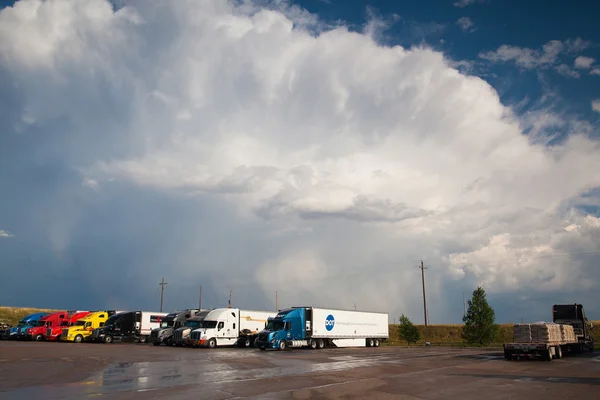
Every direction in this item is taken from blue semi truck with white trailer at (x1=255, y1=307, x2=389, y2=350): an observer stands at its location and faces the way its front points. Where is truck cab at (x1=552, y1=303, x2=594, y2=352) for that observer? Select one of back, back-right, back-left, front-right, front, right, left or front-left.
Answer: back-left

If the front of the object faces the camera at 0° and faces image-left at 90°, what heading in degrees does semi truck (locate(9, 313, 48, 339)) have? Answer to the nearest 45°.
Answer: approximately 45°

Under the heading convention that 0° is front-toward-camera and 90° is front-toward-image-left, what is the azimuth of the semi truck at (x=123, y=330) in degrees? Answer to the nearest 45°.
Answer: approximately 45°

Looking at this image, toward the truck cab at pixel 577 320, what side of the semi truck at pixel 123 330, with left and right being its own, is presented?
left

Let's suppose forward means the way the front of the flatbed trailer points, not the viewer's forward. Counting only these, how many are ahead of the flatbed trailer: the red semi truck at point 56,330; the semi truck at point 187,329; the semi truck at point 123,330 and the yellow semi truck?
0

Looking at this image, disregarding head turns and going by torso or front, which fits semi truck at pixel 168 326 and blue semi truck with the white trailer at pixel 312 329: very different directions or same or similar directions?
same or similar directions

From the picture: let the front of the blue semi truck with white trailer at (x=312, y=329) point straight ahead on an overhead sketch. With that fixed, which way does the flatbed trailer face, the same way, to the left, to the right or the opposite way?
the opposite way

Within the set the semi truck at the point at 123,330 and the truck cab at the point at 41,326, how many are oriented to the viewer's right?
0

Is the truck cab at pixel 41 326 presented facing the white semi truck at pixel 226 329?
no

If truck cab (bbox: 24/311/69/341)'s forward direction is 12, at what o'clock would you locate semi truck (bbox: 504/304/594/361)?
The semi truck is roughly at 9 o'clock from the truck cab.

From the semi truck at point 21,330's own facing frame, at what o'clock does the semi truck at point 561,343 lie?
the semi truck at point 561,343 is roughly at 9 o'clock from the semi truck at point 21,330.

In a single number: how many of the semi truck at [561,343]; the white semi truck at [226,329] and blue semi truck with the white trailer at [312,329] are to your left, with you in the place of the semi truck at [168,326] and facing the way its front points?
3

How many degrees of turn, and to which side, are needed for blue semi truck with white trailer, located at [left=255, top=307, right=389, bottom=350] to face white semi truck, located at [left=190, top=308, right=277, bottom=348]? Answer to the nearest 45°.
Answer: approximately 45° to its right

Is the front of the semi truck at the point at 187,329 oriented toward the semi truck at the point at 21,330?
no

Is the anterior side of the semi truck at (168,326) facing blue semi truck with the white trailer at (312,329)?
no

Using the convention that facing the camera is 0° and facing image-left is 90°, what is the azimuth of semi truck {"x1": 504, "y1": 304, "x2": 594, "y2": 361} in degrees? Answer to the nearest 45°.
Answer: approximately 225°

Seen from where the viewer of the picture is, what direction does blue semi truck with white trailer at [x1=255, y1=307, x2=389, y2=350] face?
facing the viewer and to the left of the viewer

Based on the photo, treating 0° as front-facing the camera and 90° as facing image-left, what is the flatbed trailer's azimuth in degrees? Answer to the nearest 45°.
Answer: approximately 225°

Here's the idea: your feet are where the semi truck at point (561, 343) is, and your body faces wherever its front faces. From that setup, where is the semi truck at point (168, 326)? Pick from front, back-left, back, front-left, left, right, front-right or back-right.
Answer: back-left

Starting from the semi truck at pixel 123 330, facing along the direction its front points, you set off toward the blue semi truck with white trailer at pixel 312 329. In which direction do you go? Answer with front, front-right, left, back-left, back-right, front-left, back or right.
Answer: left

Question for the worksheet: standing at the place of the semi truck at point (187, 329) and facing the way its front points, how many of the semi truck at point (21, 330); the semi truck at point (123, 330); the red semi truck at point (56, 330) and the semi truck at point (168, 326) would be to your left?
0

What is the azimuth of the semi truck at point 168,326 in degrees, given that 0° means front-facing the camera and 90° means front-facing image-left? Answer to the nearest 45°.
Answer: approximately 45°

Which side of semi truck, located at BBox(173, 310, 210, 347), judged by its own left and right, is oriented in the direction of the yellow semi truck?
right
